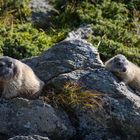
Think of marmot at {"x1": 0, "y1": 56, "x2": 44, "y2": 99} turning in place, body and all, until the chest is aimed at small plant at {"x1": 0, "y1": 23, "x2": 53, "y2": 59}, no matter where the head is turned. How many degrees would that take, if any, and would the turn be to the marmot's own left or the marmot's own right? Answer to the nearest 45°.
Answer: approximately 135° to the marmot's own right

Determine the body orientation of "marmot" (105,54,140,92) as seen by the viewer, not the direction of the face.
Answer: to the viewer's left

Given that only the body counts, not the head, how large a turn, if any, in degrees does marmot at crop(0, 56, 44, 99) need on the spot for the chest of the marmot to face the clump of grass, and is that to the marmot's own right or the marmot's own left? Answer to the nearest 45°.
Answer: approximately 135° to the marmot's own left

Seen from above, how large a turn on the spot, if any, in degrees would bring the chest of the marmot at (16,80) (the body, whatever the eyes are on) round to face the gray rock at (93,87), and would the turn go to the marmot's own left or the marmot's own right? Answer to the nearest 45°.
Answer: approximately 135° to the marmot's own left

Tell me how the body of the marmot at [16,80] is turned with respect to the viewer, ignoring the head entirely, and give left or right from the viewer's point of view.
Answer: facing the viewer and to the left of the viewer

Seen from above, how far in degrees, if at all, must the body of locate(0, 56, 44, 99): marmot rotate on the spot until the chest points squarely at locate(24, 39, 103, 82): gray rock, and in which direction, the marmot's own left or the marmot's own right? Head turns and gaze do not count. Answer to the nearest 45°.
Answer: approximately 180°

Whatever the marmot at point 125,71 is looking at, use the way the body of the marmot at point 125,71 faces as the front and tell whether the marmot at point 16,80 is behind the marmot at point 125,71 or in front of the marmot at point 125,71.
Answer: in front

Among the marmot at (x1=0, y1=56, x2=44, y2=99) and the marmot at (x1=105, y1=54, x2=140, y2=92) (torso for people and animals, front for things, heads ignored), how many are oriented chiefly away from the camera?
0

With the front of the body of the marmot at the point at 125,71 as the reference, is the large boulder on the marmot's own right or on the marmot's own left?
on the marmot's own left

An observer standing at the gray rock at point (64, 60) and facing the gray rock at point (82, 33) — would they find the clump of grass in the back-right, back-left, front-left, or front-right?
back-right

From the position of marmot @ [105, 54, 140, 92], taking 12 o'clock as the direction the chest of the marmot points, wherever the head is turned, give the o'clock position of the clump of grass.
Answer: The clump of grass is roughly at 10 o'clock from the marmot.

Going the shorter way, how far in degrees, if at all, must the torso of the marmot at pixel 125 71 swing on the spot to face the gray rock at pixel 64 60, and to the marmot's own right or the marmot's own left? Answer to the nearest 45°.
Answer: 0° — it already faces it
